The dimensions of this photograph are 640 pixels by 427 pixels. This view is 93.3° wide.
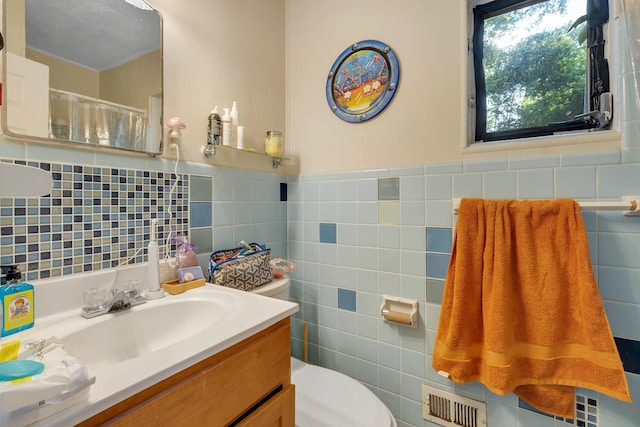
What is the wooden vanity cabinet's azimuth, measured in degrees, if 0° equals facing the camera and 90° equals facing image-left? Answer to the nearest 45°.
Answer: approximately 315°

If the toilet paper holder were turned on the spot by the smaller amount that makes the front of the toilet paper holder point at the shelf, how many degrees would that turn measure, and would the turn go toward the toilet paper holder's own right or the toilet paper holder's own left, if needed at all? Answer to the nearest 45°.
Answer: approximately 45° to the toilet paper holder's own right

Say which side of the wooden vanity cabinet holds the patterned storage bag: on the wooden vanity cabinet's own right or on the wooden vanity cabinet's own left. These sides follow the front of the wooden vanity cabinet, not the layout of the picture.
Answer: on the wooden vanity cabinet's own left

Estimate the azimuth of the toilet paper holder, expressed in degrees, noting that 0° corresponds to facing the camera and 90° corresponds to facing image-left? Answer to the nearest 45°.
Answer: approximately 45°
